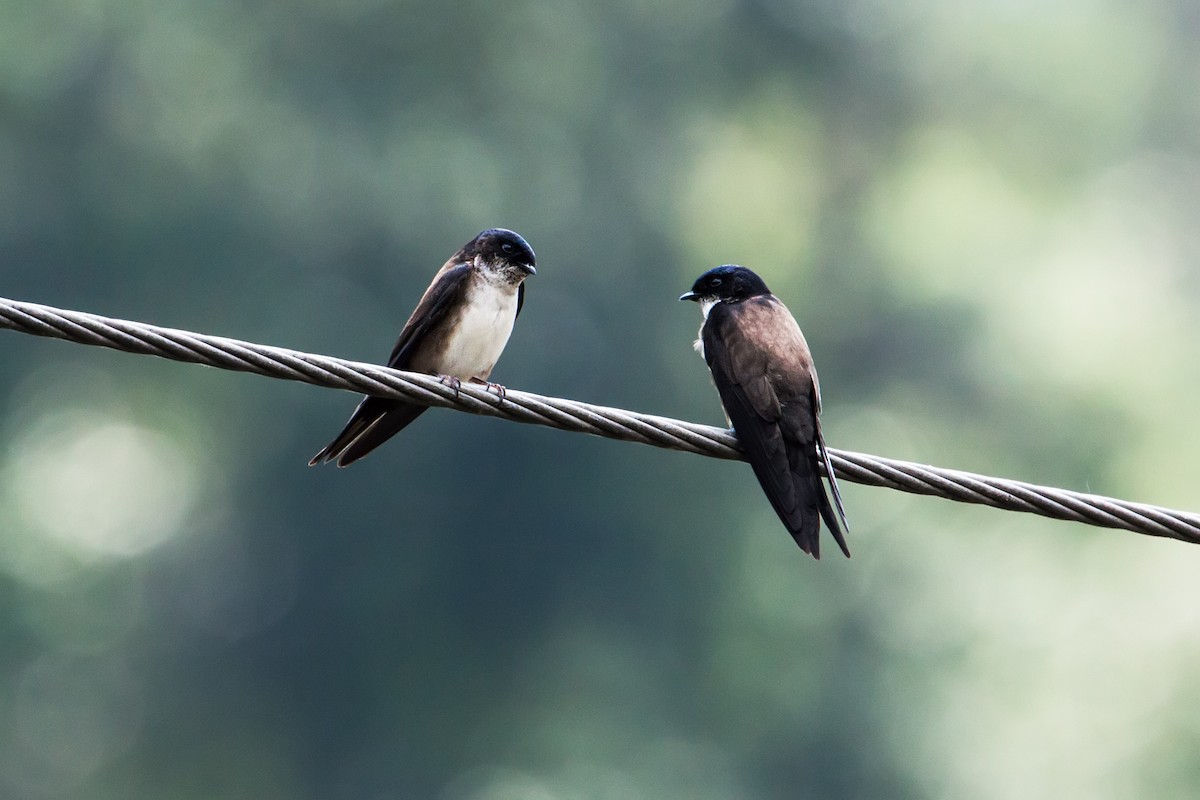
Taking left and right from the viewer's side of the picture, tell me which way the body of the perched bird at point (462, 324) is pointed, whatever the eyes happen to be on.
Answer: facing the viewer and to the right of the viewer

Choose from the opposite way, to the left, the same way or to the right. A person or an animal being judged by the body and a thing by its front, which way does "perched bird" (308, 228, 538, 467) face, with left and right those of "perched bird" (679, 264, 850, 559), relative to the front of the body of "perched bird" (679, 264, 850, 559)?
the opposite way

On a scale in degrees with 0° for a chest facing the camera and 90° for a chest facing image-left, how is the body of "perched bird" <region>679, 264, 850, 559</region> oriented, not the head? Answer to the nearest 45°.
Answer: approximately 135°
